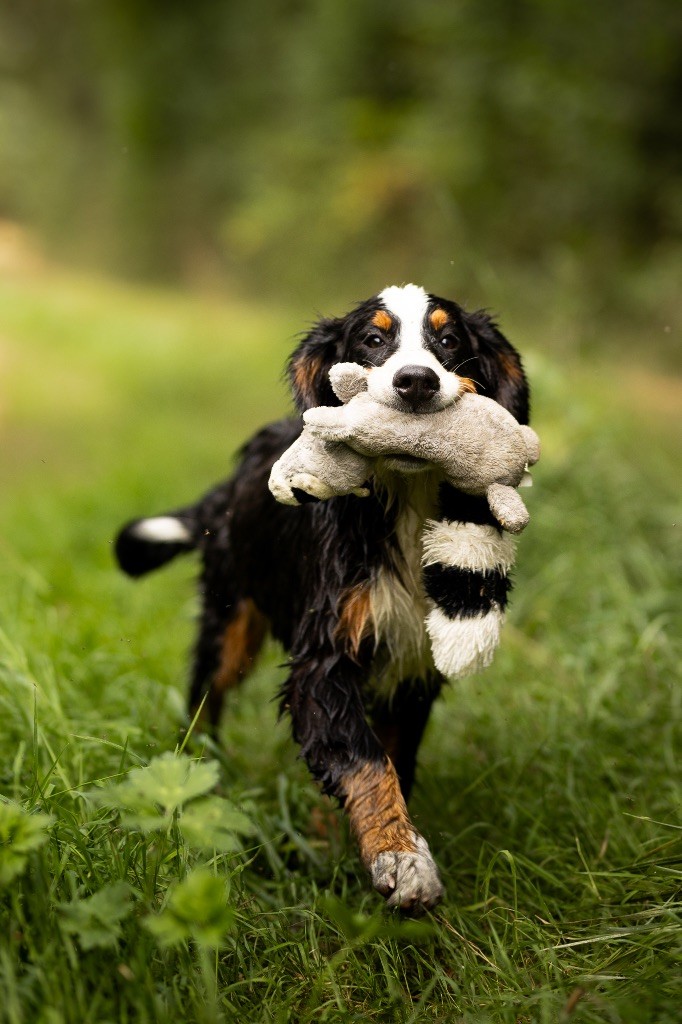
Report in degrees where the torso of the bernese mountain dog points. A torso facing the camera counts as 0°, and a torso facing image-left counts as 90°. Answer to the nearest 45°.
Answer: approximately 315°
